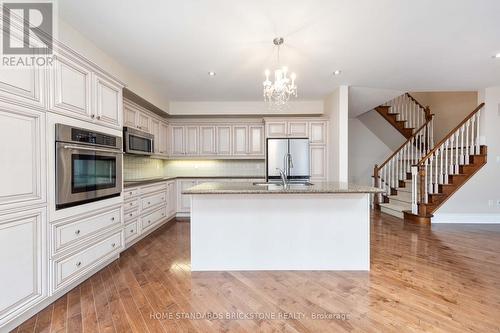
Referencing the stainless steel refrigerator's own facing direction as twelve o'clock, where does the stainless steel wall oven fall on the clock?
The stainless steel wall oven is roughly at 1 o'clock from the stainless steel refrigerator.

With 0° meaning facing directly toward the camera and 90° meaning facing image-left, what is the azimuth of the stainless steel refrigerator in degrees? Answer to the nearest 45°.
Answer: approximately 0°

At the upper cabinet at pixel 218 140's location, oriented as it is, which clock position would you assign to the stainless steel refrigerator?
The stainless steel refrigerator is roughly at 10 o'clock from the upper cabinet.

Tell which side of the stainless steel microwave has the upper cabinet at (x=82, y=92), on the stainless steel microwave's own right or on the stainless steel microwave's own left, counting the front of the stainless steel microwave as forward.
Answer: on the stainless steel microwave's own right

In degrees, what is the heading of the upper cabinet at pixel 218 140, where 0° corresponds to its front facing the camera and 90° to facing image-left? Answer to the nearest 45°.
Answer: approximately 0°

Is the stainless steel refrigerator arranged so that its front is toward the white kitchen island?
yes

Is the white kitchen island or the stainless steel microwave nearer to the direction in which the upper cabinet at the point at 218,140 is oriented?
the white kitchen island

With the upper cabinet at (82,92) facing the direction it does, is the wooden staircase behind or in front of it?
in front

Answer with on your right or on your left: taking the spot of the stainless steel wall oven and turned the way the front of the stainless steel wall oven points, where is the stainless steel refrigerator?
on your left

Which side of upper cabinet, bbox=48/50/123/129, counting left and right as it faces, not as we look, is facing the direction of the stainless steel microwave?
left

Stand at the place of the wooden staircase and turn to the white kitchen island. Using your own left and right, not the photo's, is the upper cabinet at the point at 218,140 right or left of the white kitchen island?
right

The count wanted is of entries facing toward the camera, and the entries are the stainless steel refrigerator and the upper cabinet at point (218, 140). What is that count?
2

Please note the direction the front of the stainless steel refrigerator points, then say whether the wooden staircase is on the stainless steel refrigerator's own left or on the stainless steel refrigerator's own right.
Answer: on the stainless steel refrigerator's own left

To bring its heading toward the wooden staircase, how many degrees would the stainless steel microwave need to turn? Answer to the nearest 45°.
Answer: approximately 45° to its left

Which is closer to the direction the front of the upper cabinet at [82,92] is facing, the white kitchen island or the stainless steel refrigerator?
the white kitchen island

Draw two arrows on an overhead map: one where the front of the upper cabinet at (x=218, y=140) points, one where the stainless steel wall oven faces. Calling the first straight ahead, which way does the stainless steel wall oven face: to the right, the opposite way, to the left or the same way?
to the left

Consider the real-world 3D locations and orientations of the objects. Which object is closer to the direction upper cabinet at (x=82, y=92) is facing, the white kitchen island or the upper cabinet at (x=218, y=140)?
the white kitchen island

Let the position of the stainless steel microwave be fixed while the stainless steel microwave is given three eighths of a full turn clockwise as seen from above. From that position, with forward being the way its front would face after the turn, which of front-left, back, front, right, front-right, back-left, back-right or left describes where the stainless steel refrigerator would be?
back
